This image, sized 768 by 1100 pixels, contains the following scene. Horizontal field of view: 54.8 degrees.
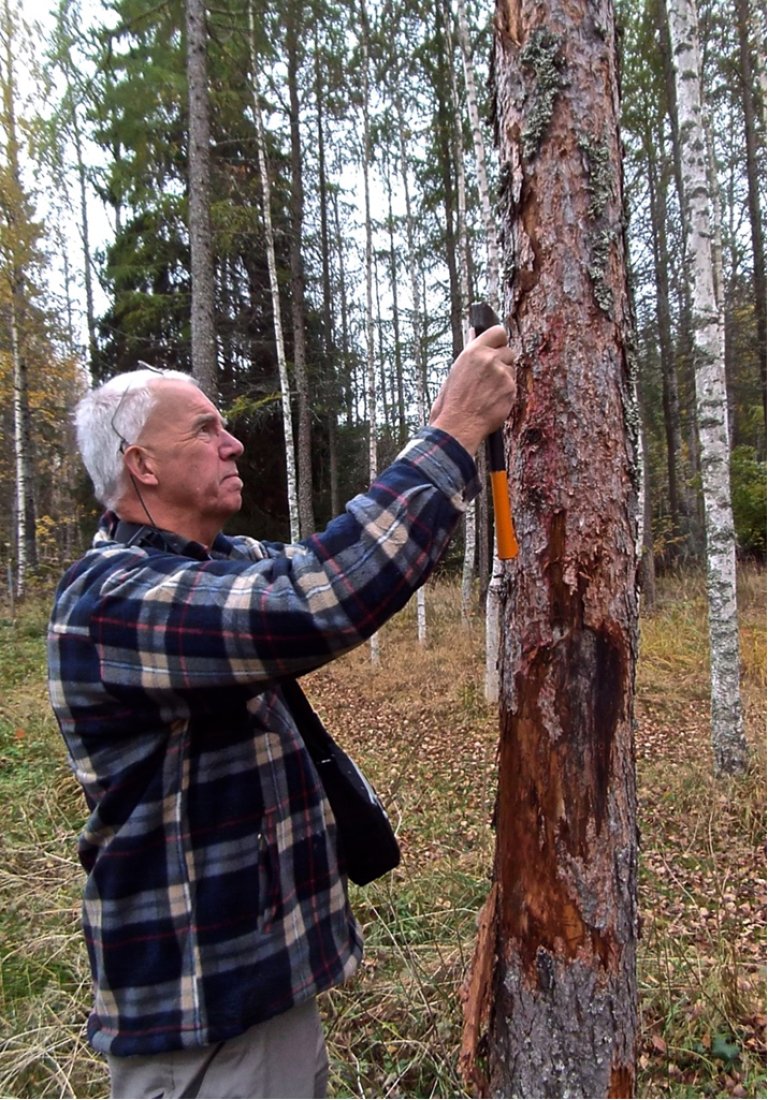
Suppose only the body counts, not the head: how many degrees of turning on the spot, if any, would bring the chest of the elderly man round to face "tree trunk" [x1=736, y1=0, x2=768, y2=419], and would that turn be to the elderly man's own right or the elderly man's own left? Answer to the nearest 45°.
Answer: approximately 45° to the elderly man's own left

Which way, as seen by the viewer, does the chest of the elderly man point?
to the viewer's right

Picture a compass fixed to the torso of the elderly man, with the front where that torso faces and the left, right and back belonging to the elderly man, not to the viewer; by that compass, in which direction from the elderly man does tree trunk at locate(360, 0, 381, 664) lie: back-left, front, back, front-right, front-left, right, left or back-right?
left

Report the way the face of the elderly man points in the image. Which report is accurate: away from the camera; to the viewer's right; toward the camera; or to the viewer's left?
to the viewer's right

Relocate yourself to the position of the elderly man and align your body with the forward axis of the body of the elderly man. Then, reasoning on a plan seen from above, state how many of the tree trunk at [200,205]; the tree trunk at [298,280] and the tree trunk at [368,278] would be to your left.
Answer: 3

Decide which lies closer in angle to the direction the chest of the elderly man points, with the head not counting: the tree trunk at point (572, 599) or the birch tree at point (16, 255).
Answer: the tree trunk

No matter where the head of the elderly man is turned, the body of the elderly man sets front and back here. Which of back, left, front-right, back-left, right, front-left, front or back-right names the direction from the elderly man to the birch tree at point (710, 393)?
front-left

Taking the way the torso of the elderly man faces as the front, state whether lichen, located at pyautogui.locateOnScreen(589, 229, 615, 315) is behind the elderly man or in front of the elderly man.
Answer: in front

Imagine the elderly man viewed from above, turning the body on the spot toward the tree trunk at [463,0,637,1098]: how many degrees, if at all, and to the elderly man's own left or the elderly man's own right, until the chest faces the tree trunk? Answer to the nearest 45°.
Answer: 0° — they already face it

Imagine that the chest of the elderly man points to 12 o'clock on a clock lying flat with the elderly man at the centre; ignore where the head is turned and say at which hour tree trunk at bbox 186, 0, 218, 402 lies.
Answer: The tree trunk is roughly at 9 o'clock from the elderly man.
